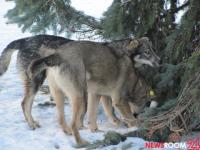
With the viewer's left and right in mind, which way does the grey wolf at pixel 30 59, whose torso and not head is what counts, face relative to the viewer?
facing to the right of the viewer

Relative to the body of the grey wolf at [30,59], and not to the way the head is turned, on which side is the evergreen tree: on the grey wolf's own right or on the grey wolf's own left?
on the grey wolf's own left
